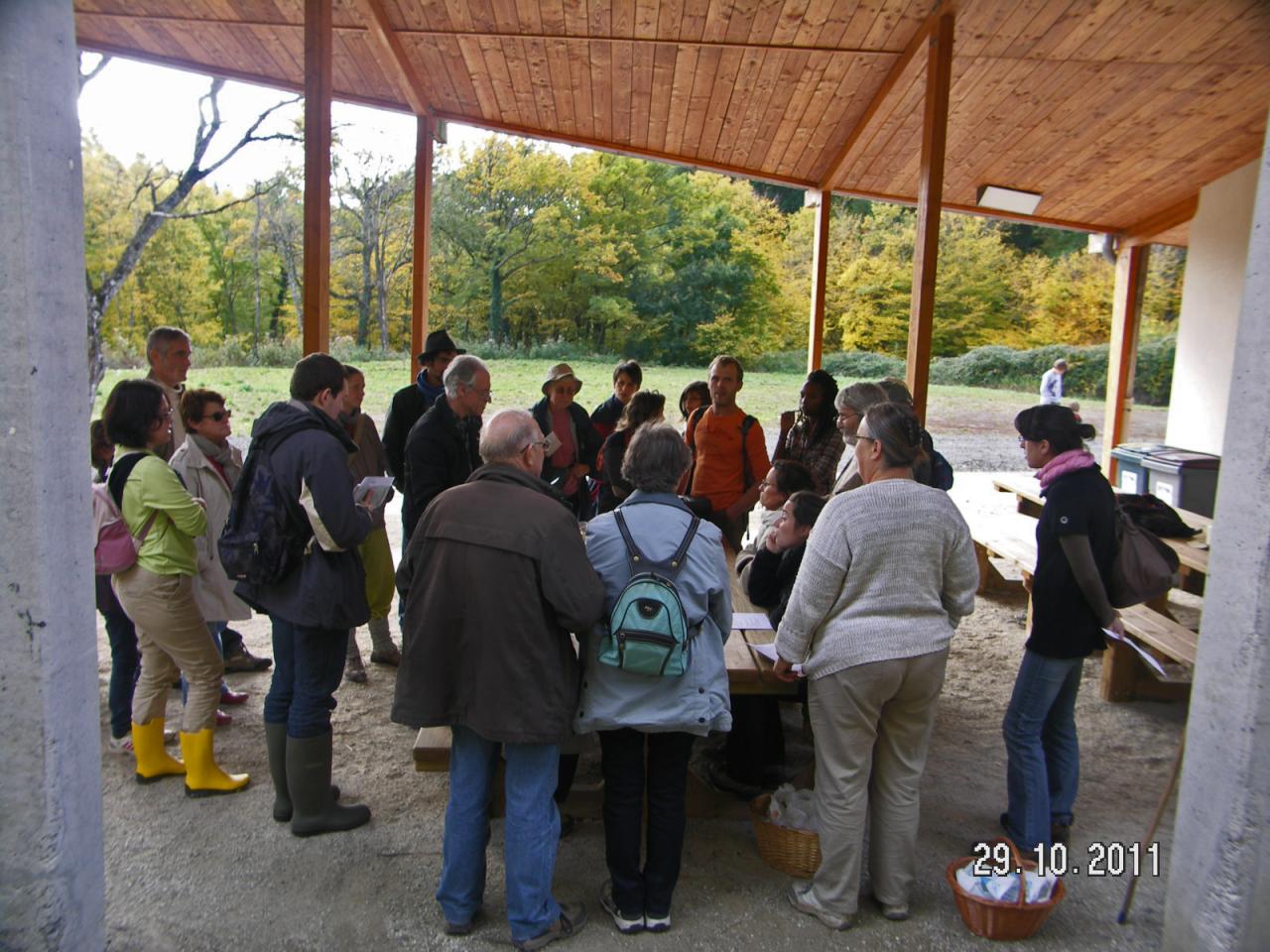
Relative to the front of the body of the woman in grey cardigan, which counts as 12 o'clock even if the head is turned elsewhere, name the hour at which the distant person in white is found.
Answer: The distant person in white is roughly at 2 o'clock from the woman in grey cardigan.

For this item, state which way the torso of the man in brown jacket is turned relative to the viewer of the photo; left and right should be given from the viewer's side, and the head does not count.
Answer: facing away from the viewer and to the right of the viewer

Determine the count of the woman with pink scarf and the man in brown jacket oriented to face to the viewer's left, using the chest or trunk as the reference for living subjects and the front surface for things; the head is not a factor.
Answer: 1

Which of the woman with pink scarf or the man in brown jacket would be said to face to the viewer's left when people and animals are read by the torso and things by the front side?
the woman with pink scarf

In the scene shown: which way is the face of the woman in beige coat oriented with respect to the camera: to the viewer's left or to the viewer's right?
to the viewer's right

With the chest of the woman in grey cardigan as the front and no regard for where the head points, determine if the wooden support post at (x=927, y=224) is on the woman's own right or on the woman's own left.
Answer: on the woman's own right

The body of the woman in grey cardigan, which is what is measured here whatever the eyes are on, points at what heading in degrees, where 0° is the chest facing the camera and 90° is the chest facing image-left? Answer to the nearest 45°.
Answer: approximately 135°

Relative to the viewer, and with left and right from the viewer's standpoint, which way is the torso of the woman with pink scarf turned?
facing to the left of the viewer

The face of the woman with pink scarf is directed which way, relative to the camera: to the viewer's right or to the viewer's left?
to the viewer's left

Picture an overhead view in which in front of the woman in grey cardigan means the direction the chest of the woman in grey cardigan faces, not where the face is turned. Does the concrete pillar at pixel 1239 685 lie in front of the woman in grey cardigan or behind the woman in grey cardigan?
behind

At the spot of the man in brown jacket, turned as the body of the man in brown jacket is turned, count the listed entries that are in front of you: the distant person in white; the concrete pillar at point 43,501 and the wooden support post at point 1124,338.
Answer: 2
